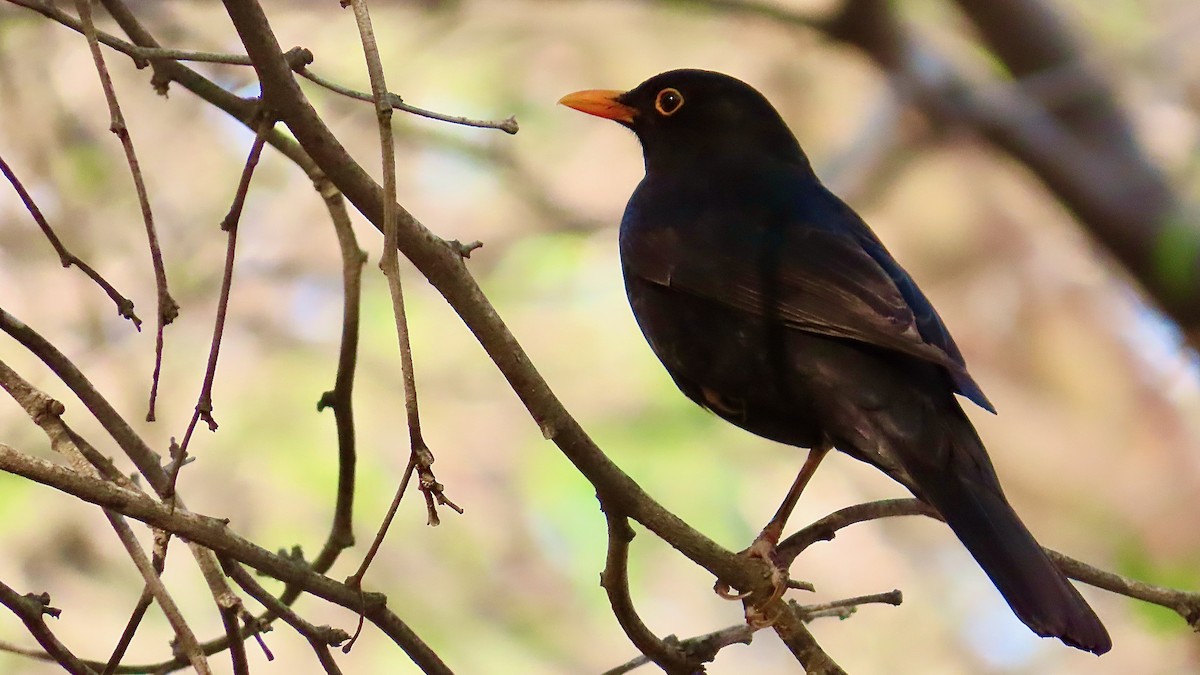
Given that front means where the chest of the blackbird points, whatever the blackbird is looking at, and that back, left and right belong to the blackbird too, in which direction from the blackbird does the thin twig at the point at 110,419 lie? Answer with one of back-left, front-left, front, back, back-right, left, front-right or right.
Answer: front-left

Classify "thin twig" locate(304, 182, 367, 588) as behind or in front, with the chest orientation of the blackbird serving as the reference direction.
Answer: in front

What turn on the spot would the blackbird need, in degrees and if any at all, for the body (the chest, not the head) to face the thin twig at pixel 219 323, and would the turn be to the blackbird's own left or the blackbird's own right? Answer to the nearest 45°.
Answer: approximately 45° to the blackbird's own left

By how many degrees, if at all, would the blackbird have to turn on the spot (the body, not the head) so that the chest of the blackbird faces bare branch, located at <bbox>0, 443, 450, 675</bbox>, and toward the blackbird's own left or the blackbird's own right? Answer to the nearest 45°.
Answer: approximately 45° to the blackbird's own left

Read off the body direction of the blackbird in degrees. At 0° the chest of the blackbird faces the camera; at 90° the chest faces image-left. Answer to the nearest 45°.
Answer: approximately 90°

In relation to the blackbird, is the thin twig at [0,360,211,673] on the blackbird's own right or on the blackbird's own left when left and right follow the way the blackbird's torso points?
on the blackbird's own left
